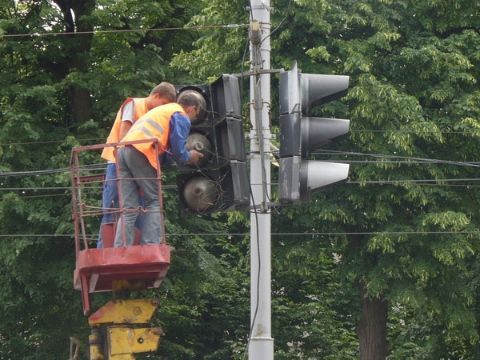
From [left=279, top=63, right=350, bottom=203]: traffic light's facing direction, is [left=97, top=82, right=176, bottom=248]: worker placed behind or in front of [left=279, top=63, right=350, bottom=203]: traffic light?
behind

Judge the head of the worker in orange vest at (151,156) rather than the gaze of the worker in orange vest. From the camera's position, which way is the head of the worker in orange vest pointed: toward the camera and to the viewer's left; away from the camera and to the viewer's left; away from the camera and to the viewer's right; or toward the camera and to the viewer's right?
away from the camera and to the viewer's right

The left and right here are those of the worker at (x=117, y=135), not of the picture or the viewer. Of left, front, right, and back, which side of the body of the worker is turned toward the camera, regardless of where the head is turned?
right

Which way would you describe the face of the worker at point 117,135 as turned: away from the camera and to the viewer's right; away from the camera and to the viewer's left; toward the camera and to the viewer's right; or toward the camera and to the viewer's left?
away from the camera and to the viewer's right

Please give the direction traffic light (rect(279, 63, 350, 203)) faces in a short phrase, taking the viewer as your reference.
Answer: facing to the right of the viewer

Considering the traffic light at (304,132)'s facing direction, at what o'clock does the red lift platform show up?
The red lift platform is roughly at 6 o'clock from the traffic light.

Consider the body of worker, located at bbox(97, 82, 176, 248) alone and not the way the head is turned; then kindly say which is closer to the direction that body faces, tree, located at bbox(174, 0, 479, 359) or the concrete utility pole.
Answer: the concrete utility pole

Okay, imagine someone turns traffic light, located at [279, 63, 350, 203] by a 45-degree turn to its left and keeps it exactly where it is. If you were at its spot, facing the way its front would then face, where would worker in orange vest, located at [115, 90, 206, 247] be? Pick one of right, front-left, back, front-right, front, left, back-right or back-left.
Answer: back-left

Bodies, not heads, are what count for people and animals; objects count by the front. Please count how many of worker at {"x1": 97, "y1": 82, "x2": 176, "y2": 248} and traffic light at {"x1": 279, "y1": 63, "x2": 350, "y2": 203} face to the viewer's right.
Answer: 2

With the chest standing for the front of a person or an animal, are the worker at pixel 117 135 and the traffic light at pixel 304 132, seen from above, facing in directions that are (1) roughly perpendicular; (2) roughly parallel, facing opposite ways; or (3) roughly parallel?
roughly parallel

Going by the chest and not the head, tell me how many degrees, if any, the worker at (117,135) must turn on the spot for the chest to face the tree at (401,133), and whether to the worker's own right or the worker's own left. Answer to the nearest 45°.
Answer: approximately 45° to the worker's own left

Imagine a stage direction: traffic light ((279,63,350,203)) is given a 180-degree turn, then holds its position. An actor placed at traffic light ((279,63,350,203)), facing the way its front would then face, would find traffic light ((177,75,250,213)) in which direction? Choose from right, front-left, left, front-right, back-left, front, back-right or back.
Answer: front
